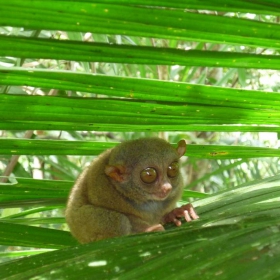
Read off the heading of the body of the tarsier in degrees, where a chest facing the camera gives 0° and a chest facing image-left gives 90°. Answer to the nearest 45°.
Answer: approximately 315°
